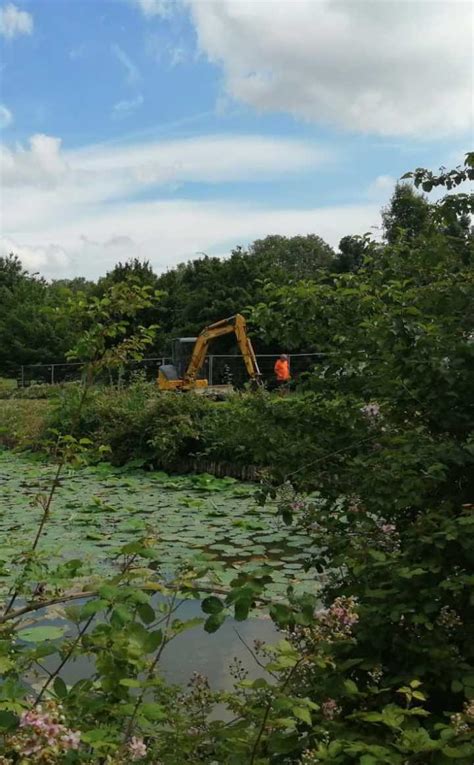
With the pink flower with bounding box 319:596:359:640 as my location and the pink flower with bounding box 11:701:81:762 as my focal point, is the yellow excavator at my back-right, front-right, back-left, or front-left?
back-right

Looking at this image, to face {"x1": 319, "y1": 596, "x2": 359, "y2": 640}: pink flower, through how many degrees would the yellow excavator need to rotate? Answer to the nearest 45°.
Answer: approximately 90° to its right

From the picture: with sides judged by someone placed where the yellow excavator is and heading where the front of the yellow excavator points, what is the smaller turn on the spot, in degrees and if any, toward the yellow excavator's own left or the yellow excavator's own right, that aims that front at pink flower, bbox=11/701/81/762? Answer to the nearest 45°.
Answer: approximately 90° to the yellow excavator's own right

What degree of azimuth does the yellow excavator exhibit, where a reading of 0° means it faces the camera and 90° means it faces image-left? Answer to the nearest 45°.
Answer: approximately 270°
